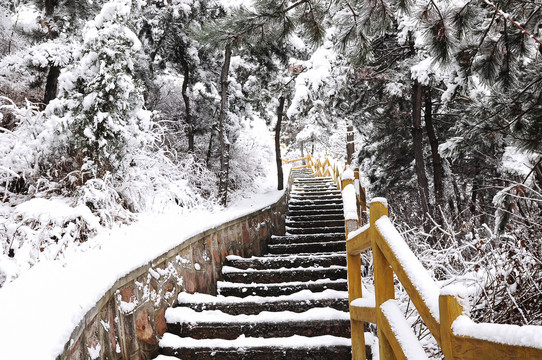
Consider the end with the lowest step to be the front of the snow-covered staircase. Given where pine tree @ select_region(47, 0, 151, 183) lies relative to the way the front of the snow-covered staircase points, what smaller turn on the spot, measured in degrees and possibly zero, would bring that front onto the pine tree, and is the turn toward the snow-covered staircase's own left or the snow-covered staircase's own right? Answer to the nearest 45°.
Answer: approximately 135° to the snow-covered staircase's own right

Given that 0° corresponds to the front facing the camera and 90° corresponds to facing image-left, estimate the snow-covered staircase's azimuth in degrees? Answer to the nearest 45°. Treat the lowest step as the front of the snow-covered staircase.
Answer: approximately 0°

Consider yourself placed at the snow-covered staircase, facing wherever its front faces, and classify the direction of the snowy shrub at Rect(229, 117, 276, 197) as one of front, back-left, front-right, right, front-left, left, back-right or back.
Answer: back

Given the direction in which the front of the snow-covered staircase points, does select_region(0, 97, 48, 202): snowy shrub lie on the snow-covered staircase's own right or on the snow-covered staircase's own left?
on the snow-covered staircase's own right

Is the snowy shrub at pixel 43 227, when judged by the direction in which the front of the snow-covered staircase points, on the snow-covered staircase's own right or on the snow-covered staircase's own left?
on the snow-covered staircase's own right
